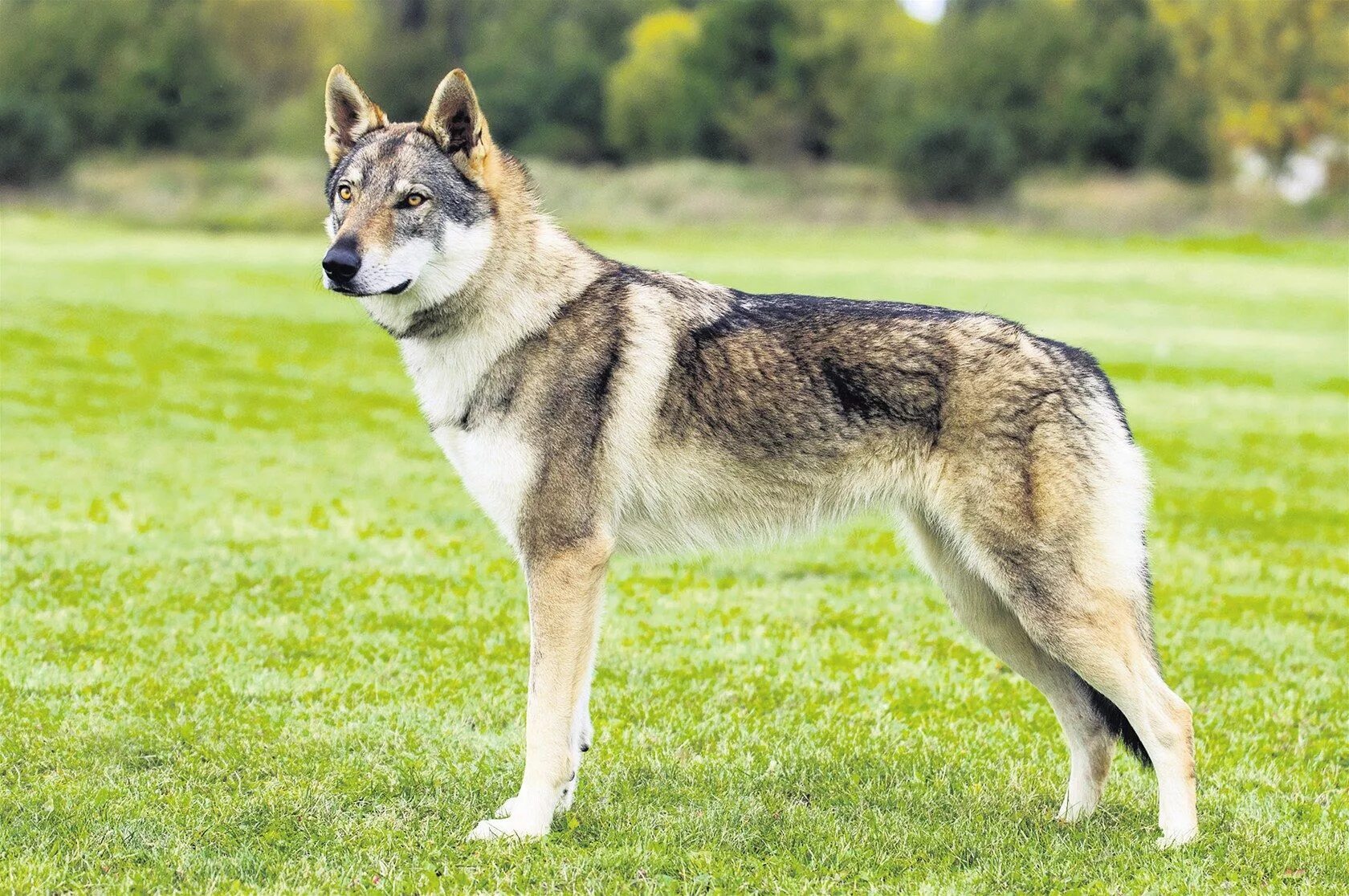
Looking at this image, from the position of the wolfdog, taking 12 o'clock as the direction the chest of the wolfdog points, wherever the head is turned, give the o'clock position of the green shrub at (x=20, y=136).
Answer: The green shrub is roughly at 2 o'clock from the wolfdog.

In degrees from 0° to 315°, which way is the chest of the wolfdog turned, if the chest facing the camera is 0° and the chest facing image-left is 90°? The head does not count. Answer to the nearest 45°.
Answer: approximately 90°
